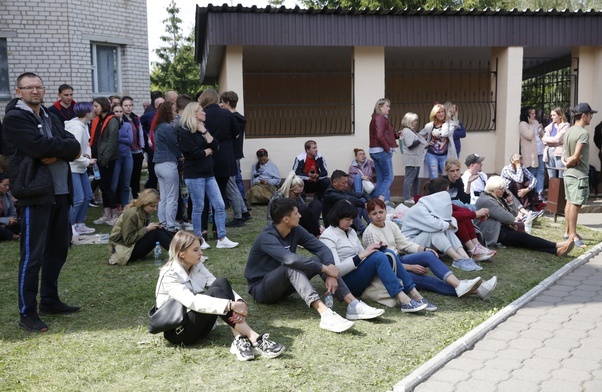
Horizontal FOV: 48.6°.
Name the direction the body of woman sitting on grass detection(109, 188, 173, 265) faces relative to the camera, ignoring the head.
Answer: to the viewer's right

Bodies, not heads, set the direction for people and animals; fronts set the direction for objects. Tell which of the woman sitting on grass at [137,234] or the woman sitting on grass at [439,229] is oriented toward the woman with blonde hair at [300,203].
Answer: the woman sitting on grass at [137,234]

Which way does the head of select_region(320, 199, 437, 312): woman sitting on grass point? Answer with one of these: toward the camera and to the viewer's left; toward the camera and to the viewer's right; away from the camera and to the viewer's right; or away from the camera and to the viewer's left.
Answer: toward the camera and to the viewer's right

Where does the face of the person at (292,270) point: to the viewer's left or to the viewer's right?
to the viewer's right

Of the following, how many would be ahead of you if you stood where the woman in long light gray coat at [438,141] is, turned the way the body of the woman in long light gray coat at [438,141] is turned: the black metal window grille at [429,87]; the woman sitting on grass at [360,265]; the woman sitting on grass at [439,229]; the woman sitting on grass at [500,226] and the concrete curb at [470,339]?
4

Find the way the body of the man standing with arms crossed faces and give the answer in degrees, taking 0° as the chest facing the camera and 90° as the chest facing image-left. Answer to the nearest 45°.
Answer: approximately 315°

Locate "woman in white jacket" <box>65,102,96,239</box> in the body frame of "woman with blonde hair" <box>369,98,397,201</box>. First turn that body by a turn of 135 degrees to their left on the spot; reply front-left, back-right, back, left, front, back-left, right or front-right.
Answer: left

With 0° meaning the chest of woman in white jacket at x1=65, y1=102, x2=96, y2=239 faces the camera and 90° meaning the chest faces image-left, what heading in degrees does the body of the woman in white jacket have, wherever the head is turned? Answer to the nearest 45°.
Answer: approximately 270°

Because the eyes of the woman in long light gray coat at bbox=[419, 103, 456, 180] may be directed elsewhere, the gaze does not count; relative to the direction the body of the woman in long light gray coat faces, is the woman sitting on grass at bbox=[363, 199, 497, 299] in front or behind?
in front

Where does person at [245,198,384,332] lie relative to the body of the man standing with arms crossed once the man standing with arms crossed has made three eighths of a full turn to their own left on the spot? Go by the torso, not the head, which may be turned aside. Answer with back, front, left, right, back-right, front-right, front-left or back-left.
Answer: right

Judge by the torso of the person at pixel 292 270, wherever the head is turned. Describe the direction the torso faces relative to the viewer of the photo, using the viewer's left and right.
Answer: facing the viewer and to the right of the viewer

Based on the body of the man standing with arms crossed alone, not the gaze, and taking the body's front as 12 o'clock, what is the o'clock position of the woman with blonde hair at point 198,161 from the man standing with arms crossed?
The woman with blonde hair is roughly at 9 o'clock from the man standing with arms crossed.
